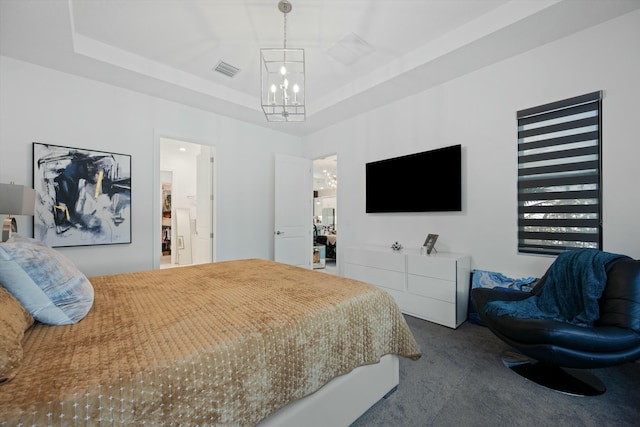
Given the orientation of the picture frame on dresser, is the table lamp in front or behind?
in front

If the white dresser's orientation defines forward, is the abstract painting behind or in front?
in front

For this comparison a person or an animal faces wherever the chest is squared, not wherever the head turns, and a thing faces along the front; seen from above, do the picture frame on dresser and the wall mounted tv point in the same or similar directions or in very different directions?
same or similar directions

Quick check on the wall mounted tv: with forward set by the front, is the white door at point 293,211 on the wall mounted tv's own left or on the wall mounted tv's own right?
on the wall mounted tv's own right

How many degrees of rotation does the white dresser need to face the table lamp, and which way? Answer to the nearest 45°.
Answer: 0° — it already faces it

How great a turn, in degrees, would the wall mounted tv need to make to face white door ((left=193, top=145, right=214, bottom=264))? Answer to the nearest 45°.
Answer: approximately 45° to its right

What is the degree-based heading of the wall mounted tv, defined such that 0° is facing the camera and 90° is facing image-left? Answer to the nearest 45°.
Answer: approximately 45°

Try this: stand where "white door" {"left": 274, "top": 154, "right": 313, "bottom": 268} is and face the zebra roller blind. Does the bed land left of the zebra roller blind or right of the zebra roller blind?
right

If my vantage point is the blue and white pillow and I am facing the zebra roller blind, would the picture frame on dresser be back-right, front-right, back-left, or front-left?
front-left

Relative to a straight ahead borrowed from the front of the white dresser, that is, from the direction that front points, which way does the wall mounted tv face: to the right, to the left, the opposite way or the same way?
the same way

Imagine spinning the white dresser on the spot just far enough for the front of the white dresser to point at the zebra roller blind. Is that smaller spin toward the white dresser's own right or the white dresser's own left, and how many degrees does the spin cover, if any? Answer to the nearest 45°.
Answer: approximately 135° to the white dresser's own left

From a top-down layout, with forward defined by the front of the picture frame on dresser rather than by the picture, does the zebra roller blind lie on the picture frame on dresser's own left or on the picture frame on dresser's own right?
on the picture frame on dresser's own left

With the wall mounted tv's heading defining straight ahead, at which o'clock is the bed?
The bed is roughly at 11 o'clock from the wall mounted tv.

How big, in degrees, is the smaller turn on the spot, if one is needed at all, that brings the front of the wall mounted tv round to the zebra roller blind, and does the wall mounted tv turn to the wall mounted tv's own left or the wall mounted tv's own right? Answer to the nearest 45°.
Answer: approximately 90° to the wall mounted tv's own left
